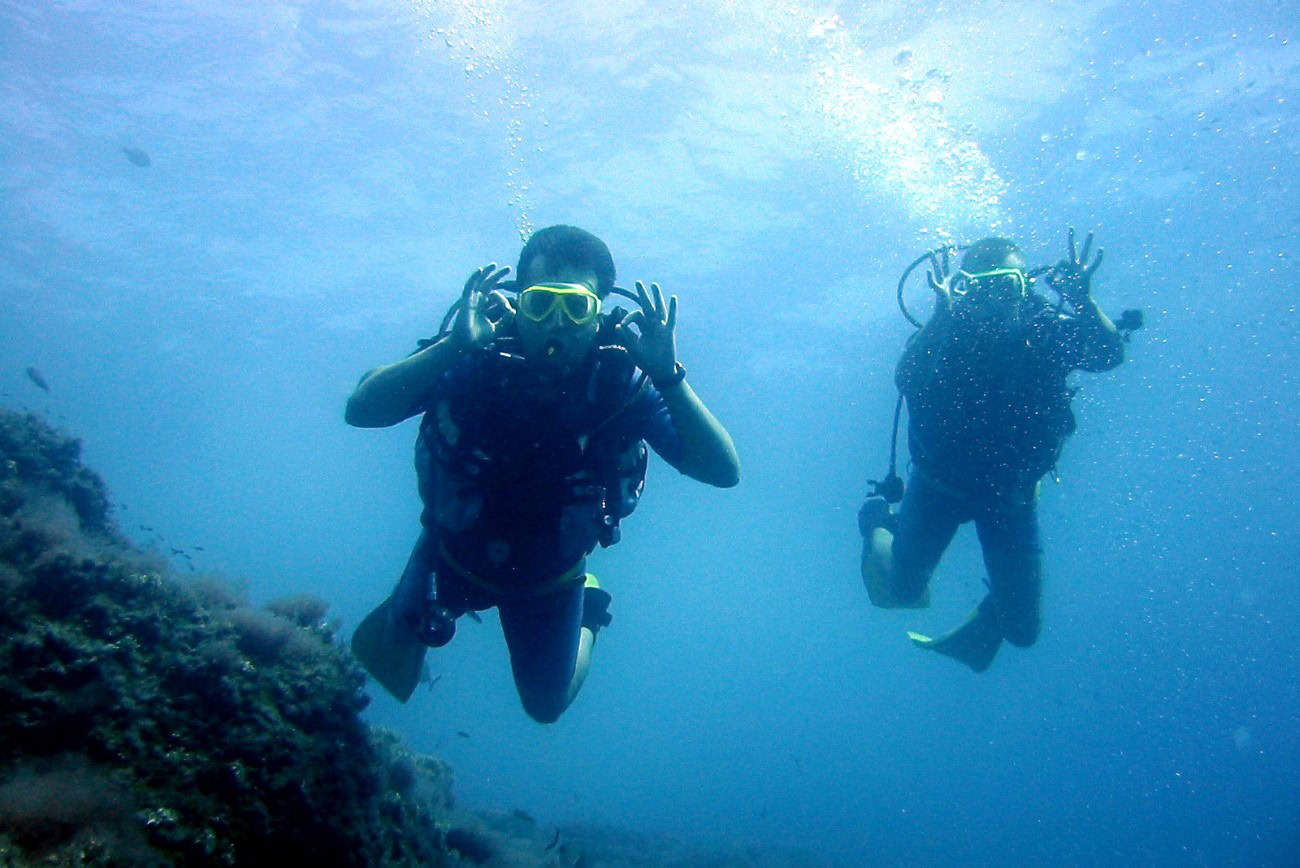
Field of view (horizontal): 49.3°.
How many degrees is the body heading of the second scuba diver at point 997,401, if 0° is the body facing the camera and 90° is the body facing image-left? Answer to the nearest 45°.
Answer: approximately 0°

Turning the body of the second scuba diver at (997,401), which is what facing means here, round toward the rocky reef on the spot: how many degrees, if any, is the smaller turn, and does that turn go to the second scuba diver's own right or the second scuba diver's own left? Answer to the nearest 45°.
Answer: approximately 45° to the second scuba diver's own right

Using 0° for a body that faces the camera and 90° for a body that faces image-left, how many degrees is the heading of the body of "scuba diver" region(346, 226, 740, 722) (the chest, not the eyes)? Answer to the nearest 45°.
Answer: approximately 0°
